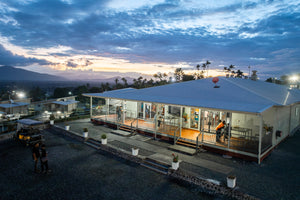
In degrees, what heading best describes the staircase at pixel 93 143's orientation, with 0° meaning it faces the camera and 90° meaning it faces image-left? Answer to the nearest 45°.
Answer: approximately 45°

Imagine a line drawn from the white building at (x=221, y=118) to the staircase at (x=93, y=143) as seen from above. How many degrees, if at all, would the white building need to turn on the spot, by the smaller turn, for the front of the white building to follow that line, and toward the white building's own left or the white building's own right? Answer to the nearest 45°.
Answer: approximately 45° to the white building's own right

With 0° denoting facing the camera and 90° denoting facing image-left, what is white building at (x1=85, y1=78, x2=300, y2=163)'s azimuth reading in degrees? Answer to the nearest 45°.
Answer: approximately 45°

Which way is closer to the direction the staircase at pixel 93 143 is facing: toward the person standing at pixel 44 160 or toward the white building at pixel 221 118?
the person standing

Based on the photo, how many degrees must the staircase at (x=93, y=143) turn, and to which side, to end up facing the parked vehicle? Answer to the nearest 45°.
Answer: approximately 45° to its right

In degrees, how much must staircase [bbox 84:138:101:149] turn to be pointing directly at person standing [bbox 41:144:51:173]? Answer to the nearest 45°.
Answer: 0° — it already faces them

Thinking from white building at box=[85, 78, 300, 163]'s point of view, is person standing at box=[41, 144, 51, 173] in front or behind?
in front

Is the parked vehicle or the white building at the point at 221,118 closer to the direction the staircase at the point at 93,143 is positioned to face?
the parked vehicle
